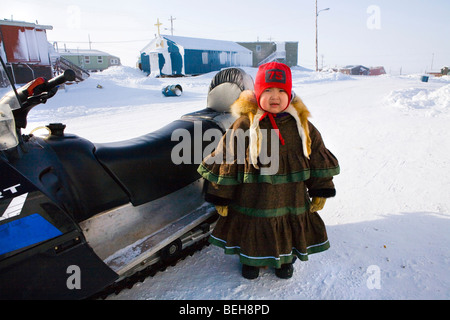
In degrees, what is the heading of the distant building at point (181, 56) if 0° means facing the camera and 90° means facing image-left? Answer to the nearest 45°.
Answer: approximately 45°

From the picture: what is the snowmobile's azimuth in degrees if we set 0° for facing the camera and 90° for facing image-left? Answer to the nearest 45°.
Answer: approximately 45°

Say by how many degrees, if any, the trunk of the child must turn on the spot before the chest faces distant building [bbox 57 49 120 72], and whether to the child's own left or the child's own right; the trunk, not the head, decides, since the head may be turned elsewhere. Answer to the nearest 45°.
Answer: approximately 135° to the child's own right

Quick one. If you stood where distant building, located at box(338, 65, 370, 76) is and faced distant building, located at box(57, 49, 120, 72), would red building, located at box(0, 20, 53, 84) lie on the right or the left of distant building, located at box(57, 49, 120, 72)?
left

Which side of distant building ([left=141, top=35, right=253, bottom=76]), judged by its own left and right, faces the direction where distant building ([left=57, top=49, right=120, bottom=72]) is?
right

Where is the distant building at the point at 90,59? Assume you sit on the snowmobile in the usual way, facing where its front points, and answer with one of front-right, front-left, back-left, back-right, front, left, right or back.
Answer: back-right

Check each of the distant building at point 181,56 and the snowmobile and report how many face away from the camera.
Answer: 0

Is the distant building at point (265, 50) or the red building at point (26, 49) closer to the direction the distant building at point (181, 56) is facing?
the red building

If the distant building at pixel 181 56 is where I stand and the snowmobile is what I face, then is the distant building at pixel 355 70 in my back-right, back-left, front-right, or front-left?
back-left

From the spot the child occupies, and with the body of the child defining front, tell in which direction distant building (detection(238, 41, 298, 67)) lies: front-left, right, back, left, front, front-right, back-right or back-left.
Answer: back

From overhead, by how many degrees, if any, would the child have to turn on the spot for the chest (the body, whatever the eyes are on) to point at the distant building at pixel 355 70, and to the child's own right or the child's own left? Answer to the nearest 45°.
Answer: approximately 180°

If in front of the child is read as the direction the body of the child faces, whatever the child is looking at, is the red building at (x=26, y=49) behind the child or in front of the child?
behind
